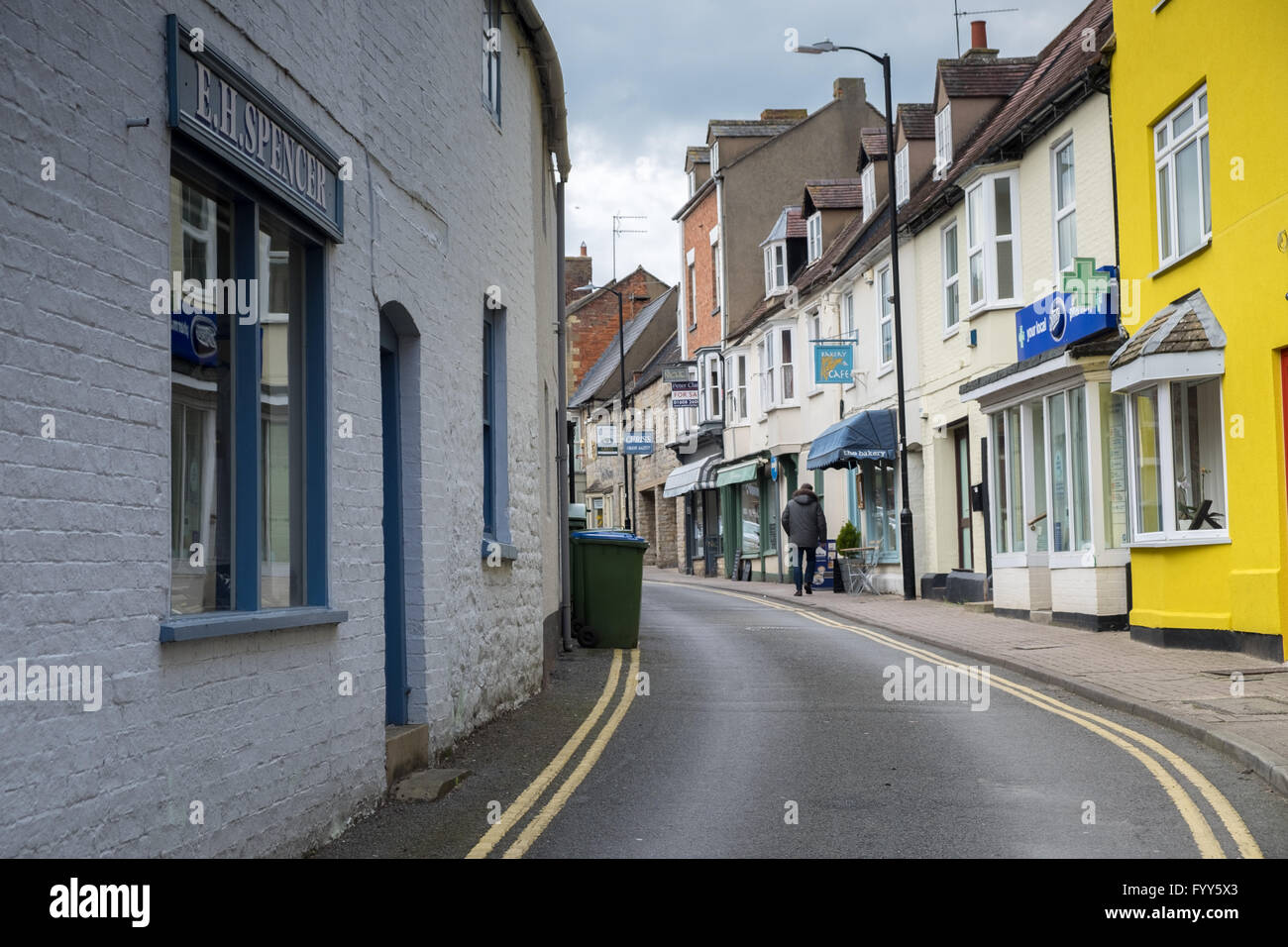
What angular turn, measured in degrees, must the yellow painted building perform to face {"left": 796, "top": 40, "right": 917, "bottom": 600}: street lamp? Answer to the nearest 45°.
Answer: approximately 90° to its right

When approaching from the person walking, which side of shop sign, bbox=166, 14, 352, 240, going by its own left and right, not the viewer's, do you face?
left

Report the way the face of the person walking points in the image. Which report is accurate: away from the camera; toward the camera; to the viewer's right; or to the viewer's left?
away from the camera

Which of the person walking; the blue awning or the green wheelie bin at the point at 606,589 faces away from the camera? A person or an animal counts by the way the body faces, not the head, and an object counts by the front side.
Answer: the person walking

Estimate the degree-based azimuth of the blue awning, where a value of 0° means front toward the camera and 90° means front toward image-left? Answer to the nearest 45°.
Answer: approximately 45°

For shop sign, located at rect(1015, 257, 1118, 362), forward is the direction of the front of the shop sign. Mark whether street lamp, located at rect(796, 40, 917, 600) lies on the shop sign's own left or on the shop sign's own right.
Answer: on the shop sign's own right

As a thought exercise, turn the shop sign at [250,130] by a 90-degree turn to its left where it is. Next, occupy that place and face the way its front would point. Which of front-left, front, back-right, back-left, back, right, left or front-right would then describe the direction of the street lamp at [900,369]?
front

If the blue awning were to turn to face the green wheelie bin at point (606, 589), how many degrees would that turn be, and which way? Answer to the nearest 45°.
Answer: approximately 45° to its left

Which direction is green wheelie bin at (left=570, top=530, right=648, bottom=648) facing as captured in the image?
to the viewer's right

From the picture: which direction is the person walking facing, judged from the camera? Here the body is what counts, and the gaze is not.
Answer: away from the camera

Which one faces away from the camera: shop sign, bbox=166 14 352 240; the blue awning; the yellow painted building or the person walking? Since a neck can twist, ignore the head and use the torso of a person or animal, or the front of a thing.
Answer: the person walking

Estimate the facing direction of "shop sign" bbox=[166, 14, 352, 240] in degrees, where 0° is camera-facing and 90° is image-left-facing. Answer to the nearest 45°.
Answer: approximately 315°

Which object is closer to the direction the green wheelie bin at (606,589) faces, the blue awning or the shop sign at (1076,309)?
the shop sign

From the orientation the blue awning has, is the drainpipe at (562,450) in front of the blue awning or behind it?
in front
